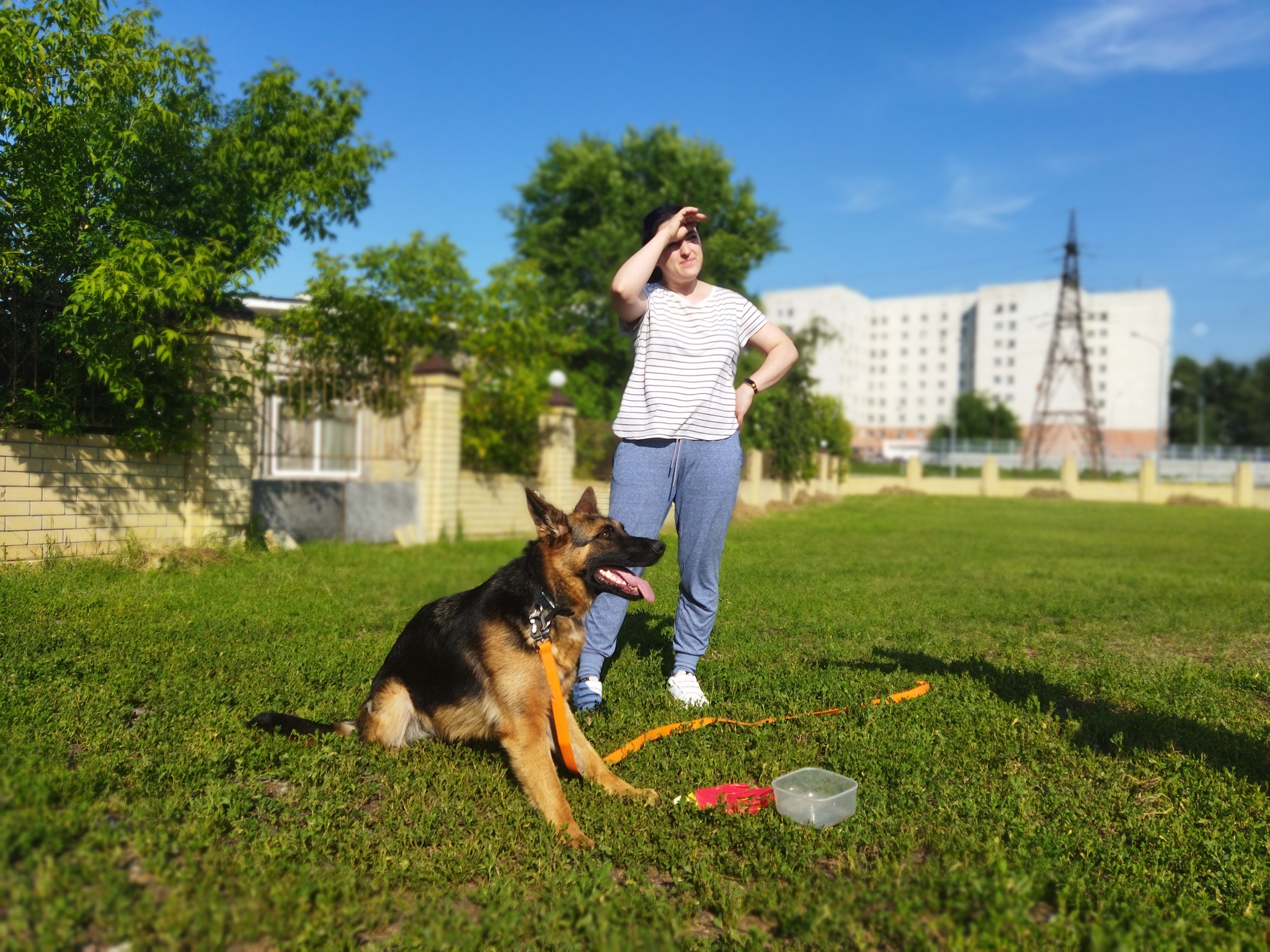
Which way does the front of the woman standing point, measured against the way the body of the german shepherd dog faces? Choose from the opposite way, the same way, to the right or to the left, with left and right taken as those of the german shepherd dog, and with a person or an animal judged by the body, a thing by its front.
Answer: to the right

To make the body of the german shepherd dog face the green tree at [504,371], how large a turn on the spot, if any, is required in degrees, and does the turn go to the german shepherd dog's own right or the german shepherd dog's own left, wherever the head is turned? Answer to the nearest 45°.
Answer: approximately 90° to the german shepherd dog's own left

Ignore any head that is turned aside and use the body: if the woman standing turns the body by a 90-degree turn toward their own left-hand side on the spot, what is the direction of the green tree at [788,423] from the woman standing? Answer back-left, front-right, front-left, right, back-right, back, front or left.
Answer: left

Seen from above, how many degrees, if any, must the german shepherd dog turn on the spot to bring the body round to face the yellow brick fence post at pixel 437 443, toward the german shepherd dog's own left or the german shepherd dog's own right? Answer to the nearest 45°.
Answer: approximately 90° to the german shepherd dog's own left

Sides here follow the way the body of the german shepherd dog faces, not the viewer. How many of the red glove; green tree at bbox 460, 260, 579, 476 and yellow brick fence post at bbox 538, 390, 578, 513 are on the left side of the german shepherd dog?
2

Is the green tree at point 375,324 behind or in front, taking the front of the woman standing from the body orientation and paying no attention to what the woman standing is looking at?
behind

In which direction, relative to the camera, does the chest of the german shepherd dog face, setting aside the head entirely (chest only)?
to the viewer's right

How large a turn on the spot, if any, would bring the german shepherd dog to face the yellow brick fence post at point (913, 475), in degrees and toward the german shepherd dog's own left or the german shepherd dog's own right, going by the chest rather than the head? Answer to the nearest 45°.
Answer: approximately 45° to the german shepherd dog's own left

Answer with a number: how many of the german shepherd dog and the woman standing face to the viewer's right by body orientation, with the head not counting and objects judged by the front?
1

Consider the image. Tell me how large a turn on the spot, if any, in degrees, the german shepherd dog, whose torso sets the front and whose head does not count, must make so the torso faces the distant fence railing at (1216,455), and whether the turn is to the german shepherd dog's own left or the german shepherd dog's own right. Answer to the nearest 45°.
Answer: approximately 45° to the german shepherd dog's own left

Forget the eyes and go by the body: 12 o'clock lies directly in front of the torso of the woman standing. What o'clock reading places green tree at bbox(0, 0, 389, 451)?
The green tree is roughly at 4 o'clock from the woman standing.

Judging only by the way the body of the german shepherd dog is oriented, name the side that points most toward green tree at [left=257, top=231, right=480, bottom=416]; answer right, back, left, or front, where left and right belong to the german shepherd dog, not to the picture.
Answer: left
